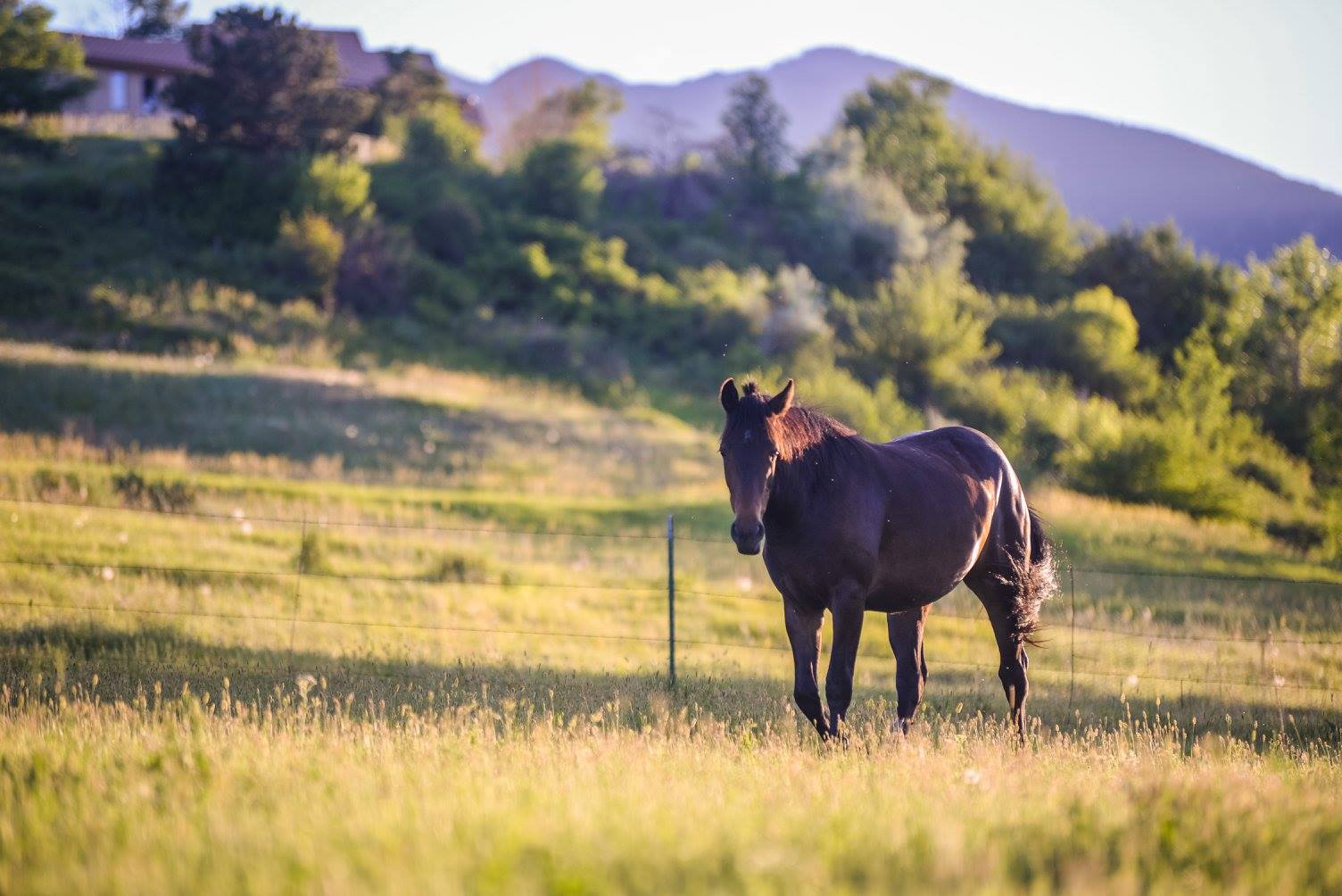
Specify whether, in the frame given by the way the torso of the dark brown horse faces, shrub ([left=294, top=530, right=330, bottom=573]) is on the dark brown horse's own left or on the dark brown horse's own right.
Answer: on the dark brown horse's own right

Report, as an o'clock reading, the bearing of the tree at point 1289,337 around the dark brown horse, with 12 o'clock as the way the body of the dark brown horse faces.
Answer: The tree is roughly at 5 o'clock from the dark brown horse.

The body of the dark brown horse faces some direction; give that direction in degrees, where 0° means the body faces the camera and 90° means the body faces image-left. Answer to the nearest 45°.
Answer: approximately 45°

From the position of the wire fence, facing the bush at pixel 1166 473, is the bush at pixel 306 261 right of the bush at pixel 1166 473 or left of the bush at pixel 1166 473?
left

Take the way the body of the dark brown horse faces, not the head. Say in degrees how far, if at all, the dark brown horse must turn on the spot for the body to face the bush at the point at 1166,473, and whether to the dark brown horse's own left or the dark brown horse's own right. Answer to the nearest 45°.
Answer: approximately 135° to the dark brown horse's own right
